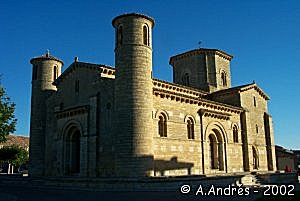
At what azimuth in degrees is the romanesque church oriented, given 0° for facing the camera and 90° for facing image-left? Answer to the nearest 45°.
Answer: approximately 45°
